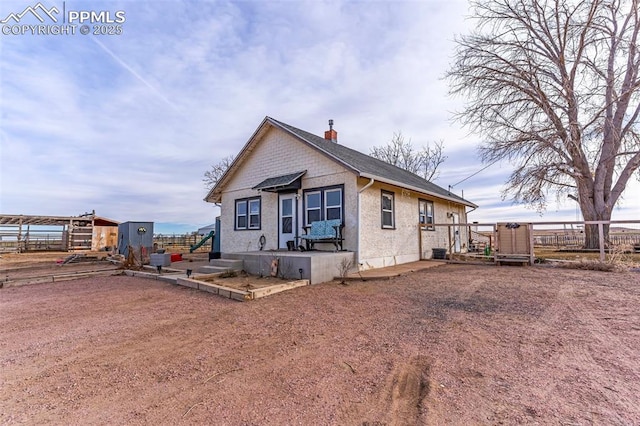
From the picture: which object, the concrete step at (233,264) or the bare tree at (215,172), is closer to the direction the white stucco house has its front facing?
the concrete step

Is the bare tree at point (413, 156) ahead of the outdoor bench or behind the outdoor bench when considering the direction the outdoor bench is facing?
behind

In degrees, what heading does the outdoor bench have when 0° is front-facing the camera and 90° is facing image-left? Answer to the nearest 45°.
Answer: approximately 45°

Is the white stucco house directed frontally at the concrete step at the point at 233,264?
yes

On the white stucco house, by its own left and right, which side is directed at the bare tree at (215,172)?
right

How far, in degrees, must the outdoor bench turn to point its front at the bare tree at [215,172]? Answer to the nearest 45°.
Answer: approximately 90° to its right

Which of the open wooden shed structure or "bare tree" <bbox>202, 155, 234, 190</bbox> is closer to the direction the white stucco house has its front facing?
the open wooden shed structure

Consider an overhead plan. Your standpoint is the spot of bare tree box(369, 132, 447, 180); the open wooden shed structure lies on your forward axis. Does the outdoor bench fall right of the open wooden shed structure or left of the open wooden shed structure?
left

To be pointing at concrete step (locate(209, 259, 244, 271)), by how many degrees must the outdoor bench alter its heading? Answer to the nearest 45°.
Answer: approximately 45° to its right

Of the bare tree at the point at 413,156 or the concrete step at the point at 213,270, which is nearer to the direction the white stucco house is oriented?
the concrete step
